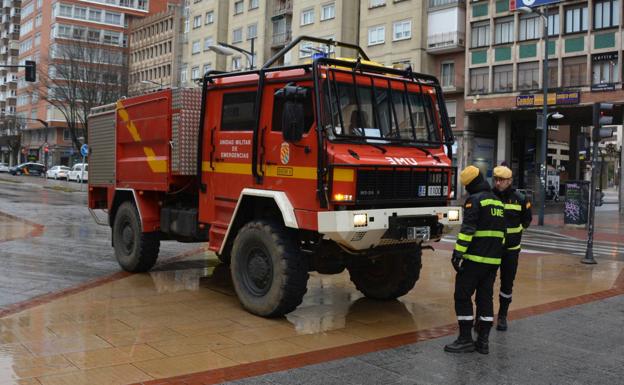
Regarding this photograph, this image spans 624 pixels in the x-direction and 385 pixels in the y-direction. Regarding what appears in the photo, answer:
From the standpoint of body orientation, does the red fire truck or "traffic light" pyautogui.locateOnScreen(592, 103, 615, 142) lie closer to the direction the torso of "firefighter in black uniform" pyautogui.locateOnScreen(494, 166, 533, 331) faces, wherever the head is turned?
the red fire truck

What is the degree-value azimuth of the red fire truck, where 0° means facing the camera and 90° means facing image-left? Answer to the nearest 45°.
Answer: approximately 315°

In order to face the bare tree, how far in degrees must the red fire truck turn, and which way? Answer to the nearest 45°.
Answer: approximately 135° to its left

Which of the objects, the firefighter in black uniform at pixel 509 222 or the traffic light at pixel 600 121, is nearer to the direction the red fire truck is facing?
the firefighter in black uniform

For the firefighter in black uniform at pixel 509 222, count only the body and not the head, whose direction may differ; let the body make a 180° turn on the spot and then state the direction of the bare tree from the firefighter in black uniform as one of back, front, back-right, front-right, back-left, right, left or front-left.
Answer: left

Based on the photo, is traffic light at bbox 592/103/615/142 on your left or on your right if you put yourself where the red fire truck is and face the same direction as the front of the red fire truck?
on your left

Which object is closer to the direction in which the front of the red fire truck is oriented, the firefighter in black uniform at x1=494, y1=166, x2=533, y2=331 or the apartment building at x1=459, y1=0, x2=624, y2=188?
the firefighter in black uniform

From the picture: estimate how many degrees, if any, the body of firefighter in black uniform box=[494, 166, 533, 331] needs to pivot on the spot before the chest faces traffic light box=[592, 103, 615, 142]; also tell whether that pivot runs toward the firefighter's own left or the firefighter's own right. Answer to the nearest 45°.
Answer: approximately 135° to the firefighter's own right
